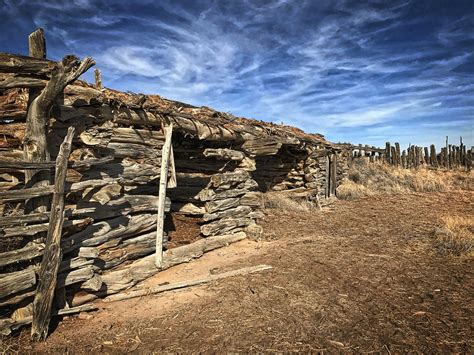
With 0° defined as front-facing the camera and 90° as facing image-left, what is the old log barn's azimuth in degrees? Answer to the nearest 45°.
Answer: approximately 315°

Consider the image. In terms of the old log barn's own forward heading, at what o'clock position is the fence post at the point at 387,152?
The fence post is roughly at 9 o'clock from the old log barn.

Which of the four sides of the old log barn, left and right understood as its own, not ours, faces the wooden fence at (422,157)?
left

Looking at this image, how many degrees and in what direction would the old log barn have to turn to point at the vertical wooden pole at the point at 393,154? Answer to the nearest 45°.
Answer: approximately 90° to its left
